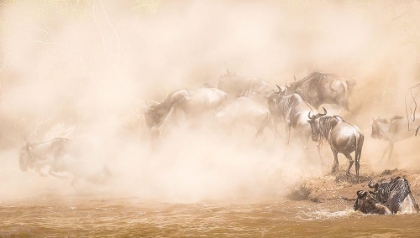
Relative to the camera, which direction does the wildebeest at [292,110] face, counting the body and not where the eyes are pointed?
to the viewer's left

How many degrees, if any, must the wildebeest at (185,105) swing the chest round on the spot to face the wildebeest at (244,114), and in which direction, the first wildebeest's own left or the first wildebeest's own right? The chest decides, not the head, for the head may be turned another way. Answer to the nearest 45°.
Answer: approximately 135° to the first wildebeest's own left

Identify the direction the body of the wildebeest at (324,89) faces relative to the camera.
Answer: to the viewer's left

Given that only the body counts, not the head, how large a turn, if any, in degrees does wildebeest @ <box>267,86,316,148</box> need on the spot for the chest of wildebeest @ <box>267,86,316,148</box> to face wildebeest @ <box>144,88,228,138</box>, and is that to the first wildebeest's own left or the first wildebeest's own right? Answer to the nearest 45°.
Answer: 0° — it already faces it

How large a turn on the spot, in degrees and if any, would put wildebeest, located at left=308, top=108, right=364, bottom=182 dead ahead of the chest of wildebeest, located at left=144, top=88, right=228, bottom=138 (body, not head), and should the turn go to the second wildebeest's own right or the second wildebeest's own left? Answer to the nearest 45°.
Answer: approximately 135° to the second wildebeest's own left

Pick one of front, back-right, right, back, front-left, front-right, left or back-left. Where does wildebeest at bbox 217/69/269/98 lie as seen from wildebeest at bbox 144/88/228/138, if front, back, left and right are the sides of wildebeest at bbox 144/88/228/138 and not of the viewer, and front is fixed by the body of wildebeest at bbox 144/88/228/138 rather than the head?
back

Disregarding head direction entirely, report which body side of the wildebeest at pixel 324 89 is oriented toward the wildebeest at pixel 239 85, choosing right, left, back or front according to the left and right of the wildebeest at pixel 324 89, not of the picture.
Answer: front

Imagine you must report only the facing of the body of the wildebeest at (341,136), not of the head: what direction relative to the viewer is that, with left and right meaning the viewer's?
facing away from the viewer and to the left of the viewer

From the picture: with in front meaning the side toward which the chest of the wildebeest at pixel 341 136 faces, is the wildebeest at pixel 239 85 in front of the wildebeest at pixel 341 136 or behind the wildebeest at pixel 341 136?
in front

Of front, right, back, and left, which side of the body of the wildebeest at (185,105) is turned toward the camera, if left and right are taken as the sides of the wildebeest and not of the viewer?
left

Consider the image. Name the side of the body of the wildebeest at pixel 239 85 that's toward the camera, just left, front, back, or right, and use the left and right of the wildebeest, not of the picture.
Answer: left
